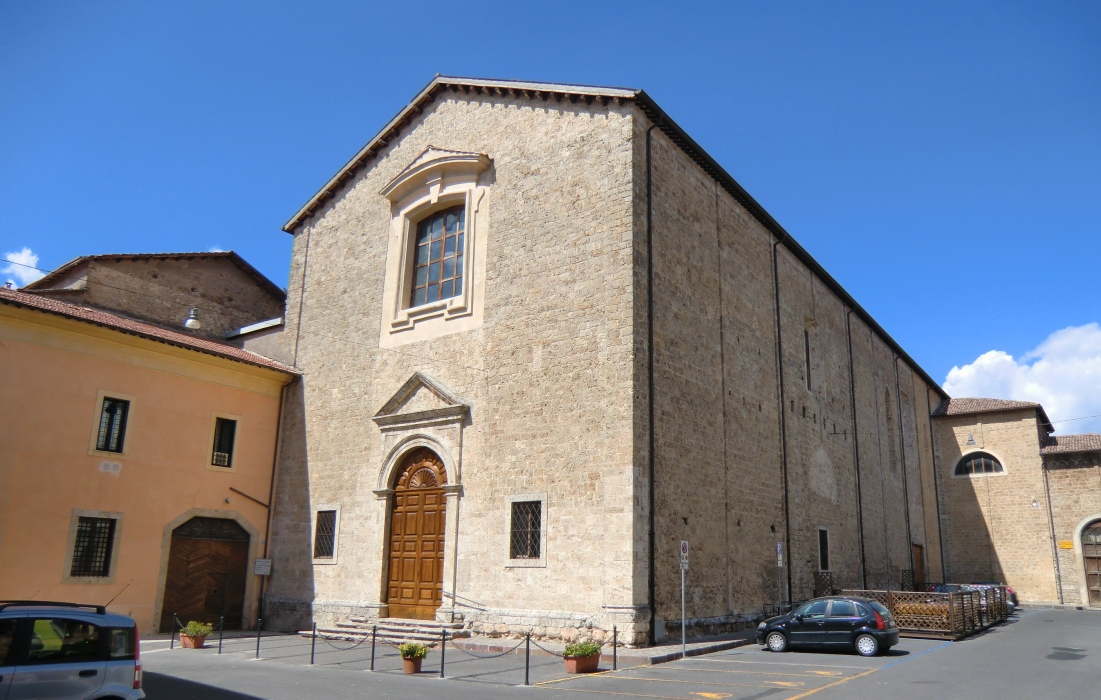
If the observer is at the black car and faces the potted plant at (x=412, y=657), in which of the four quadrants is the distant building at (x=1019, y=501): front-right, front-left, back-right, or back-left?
back-right

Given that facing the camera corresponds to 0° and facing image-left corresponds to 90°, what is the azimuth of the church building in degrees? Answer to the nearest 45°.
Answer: approximately 45°

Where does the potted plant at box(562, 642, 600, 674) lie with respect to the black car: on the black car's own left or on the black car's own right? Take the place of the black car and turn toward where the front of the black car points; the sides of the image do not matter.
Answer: on the black car's own left

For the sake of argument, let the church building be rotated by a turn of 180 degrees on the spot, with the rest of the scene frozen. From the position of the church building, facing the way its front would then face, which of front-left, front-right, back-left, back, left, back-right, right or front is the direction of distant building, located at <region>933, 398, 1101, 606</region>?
front

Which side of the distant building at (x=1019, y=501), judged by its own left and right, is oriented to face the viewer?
front

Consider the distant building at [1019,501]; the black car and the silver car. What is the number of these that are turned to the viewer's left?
2

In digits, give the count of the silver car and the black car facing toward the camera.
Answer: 0

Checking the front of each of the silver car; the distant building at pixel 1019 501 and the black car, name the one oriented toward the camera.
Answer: the distant building

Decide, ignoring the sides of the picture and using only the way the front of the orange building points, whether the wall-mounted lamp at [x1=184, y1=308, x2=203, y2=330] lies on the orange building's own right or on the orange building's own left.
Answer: on the orange building's own left

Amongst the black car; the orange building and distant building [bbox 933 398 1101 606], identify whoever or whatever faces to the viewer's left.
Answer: the black car

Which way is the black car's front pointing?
to the viewer's left

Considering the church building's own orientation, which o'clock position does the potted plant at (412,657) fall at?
The potted plant is roughly at 11 o'clock from the church building.

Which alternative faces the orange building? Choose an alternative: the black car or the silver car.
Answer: the black car

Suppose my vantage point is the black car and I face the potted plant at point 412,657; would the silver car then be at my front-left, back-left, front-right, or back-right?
front-left

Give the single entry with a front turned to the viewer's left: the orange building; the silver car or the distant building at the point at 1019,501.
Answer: the silver car

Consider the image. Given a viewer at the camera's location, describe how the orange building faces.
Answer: facing the viewer and to the right of the viewer

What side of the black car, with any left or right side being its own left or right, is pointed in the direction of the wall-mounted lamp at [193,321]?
front
